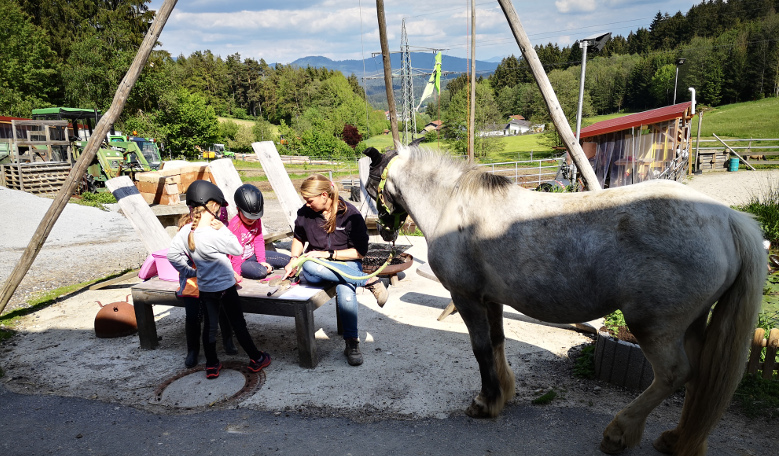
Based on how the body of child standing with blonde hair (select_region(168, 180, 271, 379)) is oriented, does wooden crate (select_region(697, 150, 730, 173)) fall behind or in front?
in front

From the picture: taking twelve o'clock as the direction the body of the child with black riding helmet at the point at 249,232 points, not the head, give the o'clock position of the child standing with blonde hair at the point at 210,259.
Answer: The child standing with blonde hair is roughly at 2 o'clock from the child with black riding helmet.

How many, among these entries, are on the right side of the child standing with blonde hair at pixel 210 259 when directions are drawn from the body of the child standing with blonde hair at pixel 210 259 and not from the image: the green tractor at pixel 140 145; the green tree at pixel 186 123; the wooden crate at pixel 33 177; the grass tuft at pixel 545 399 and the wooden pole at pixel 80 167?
1

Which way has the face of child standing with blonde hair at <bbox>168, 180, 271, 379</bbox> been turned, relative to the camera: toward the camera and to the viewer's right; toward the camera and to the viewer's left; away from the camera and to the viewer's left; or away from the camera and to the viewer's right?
away from the camera and to the viewer's right
